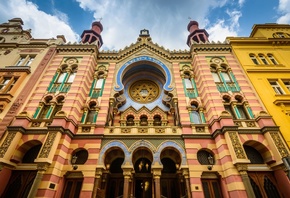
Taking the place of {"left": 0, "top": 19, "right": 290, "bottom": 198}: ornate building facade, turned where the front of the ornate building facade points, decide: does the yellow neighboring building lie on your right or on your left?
on your left

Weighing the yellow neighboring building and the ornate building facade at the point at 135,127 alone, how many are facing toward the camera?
2

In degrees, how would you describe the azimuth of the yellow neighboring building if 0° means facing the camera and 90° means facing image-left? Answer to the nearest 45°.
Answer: approximately 0°

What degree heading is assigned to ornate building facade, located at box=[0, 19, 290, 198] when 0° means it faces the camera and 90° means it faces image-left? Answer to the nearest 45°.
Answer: approximately 0°

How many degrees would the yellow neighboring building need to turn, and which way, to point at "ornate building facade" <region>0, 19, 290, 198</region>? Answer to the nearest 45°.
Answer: approximately 45° to its right
